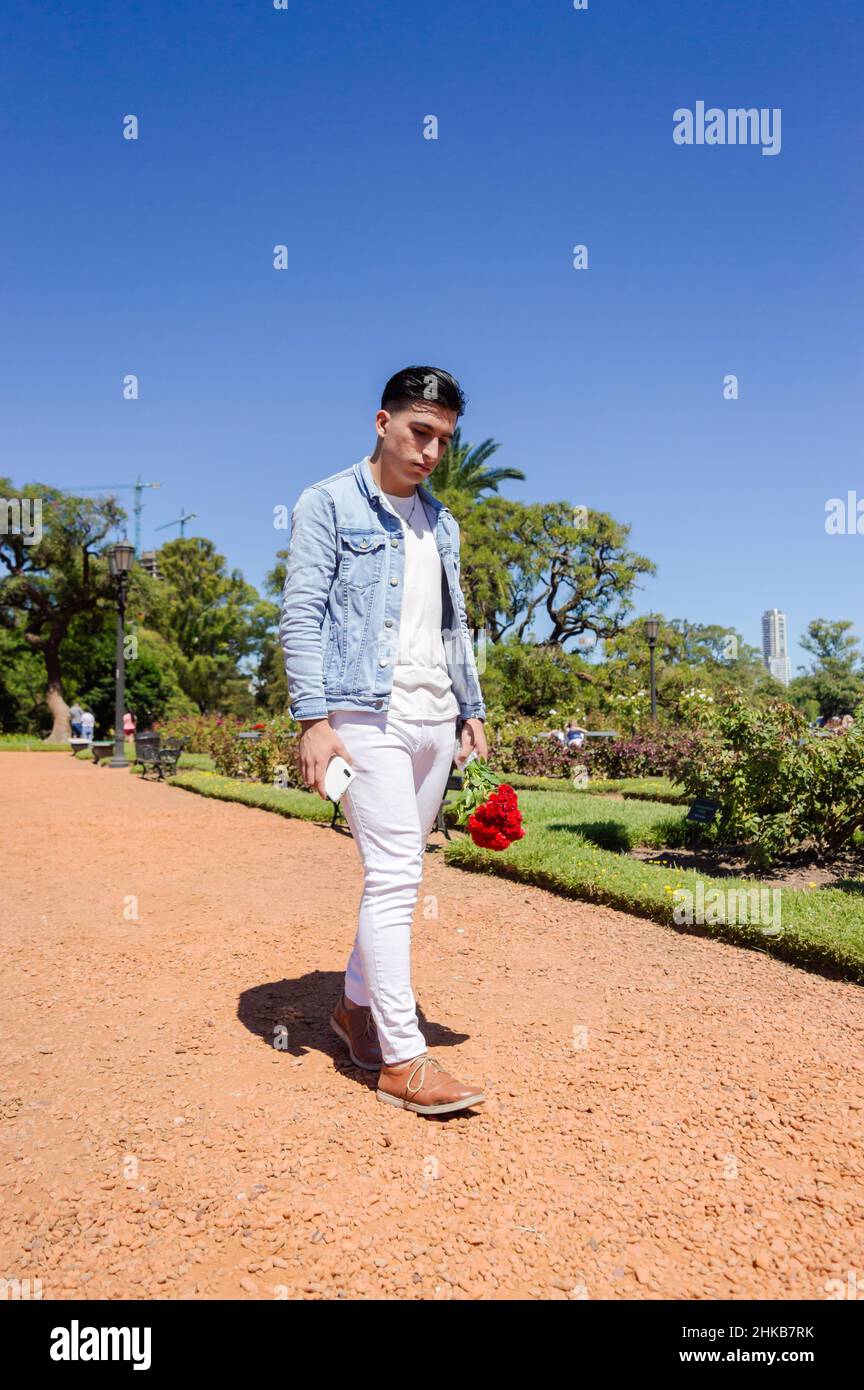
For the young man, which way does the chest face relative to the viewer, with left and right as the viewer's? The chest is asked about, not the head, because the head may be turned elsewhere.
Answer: facing the viewer and to the right of the viewer

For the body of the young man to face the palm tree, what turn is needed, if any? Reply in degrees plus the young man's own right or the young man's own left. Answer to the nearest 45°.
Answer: approximately 135° to the young man's own left

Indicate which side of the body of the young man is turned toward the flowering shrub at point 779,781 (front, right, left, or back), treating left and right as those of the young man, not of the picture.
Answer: left

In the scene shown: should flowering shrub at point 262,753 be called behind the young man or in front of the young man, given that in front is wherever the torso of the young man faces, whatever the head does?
behind

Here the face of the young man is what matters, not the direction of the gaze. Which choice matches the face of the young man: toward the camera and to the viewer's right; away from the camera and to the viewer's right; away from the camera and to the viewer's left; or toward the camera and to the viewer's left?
toward the camera and to the viewer's right

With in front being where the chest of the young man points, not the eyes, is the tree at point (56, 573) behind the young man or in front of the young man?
behind

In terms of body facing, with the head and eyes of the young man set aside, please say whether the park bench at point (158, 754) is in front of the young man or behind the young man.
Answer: behind

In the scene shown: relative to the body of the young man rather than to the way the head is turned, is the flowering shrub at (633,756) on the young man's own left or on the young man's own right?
on the young man's own left
